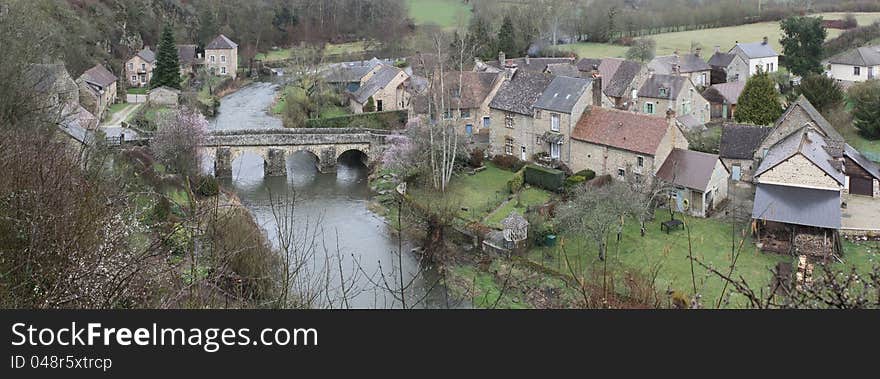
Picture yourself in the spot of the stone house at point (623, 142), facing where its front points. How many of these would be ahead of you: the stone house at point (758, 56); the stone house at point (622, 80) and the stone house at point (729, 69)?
0

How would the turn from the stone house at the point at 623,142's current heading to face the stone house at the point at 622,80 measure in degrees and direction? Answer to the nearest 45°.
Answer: approximately 135° to its right

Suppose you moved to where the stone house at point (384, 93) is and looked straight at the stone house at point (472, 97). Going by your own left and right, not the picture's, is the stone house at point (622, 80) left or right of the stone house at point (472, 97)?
left

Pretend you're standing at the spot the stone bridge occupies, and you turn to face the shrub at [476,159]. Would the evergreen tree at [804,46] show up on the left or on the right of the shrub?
left

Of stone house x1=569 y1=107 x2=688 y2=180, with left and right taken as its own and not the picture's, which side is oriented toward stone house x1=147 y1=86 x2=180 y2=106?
right

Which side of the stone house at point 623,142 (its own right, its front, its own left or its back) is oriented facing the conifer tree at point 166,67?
right

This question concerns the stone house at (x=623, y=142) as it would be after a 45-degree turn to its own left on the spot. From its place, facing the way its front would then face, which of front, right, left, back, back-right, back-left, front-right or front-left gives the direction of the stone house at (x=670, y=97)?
back

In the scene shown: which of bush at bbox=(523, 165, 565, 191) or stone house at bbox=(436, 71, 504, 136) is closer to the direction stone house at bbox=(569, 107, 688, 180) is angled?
the bush

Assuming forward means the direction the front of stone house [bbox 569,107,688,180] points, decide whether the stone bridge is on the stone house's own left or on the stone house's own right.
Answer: on the stone house's own right

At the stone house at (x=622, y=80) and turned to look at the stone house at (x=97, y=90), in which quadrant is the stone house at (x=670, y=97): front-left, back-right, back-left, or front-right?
back-left

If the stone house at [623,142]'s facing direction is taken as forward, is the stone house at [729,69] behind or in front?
behind

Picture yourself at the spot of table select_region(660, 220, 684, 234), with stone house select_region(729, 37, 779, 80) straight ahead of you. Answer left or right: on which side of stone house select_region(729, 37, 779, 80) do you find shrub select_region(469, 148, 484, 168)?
left

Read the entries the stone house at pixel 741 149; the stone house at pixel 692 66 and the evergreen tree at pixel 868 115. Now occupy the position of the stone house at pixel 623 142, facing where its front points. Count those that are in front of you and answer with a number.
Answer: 0

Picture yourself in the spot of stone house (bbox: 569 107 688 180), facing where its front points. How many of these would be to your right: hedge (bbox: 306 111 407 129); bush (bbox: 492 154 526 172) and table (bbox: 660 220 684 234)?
2

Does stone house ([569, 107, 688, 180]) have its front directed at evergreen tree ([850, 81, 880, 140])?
no

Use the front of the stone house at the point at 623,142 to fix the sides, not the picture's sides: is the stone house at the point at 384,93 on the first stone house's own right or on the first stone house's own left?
on the first stone house's own right

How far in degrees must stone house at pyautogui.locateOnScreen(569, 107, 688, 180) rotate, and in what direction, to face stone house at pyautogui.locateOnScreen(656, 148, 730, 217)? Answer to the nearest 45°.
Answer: approximately 90° to its left

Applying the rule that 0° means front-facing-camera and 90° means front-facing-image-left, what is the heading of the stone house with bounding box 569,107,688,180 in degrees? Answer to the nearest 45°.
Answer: approximately 45°
